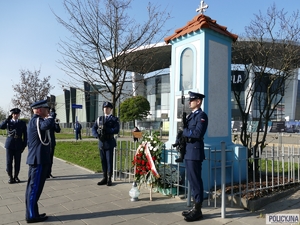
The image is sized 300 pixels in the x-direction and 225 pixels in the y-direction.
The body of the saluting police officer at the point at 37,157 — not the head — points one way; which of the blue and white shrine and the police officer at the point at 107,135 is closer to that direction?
the blue and white shrine

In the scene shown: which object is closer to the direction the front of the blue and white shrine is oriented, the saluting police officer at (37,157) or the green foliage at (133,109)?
the saluting police officer

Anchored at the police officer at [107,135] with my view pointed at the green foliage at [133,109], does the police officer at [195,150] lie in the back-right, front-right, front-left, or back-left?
back-right

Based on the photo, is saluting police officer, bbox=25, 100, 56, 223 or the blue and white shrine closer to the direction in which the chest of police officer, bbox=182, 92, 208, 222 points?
the saluting police officer

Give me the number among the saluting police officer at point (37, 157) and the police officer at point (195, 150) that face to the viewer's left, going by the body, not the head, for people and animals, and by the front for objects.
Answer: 1

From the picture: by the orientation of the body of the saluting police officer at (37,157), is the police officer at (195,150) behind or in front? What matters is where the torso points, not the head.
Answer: in front

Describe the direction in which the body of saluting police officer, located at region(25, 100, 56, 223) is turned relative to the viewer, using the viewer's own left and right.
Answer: facing to the right of the viewer

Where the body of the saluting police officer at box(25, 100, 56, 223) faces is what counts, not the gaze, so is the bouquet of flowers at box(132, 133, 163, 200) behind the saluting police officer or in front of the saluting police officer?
in front

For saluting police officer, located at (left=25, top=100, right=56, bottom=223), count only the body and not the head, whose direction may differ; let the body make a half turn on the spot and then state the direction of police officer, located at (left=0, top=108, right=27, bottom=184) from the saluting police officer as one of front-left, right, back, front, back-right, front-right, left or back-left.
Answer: right

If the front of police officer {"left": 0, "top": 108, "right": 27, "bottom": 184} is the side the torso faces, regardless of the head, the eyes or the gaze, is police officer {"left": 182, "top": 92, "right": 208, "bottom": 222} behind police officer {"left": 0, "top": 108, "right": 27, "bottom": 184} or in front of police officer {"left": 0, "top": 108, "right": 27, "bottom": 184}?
in front

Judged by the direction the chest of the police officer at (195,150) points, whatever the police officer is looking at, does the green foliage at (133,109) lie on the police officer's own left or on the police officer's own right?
on the police officer's own right

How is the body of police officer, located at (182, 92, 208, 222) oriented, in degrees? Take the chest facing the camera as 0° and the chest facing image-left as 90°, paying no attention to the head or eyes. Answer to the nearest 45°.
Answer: approximately 90°
